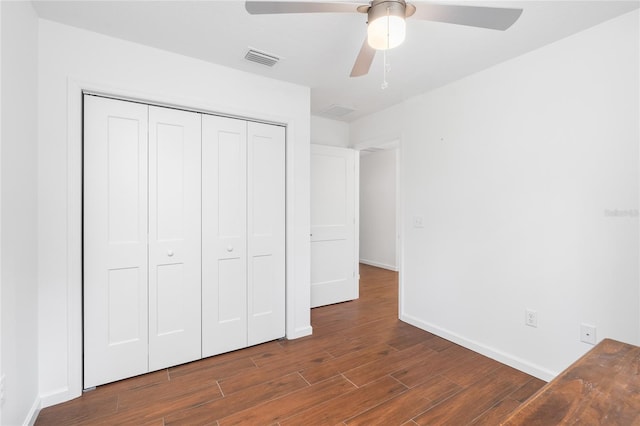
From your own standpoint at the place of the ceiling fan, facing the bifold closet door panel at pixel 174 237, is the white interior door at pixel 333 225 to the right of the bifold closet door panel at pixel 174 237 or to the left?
right

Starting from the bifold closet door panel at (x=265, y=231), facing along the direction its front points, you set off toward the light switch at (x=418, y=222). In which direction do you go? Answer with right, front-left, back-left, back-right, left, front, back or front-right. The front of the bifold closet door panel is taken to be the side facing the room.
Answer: front-left

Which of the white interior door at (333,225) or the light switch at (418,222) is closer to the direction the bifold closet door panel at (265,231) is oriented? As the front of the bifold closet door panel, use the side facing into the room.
the light switch

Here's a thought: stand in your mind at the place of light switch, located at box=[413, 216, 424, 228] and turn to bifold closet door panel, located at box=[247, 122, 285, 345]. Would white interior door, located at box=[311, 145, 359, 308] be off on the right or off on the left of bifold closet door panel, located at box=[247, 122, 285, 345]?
right

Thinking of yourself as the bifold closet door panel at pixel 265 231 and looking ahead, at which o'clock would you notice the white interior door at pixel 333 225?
The white interior door is roughly at 9 o'clock from the bifold closet door panel.

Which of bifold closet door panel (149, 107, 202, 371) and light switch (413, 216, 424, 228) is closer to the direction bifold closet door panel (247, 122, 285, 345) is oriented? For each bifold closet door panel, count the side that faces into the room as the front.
the light switch

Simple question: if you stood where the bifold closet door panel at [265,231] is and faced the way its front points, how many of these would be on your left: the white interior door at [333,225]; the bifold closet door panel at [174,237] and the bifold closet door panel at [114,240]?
1

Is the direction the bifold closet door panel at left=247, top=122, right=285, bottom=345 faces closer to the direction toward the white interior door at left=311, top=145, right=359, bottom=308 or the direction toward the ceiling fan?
the ceiling fan

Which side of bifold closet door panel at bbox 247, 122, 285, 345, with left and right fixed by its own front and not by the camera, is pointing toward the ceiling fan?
front

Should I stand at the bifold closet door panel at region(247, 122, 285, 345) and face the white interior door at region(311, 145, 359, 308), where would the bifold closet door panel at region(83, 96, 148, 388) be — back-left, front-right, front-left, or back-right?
back-left

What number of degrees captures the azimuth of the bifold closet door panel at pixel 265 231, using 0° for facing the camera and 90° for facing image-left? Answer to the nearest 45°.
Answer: approximately 315°
